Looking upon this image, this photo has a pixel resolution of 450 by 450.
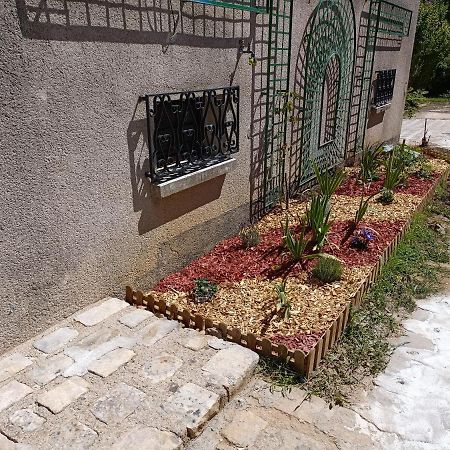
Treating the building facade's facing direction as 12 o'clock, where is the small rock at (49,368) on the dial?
The small rock is roughly at 2 o'clock from the building facade.

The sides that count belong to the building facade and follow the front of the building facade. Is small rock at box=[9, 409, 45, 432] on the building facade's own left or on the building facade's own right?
on the building facade's own right

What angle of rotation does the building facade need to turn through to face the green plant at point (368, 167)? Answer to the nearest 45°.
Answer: approximately 90° to its left

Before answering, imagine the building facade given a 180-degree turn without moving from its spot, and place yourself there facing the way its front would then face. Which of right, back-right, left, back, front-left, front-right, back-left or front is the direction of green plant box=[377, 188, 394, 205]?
right

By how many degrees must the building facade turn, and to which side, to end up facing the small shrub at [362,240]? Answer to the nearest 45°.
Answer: approximately 45° to its left

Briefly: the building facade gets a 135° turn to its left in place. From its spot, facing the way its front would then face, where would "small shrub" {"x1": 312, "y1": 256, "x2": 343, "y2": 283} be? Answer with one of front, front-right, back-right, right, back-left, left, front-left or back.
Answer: right

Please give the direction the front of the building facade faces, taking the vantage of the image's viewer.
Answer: facing the viewer and to the right of the viewer
